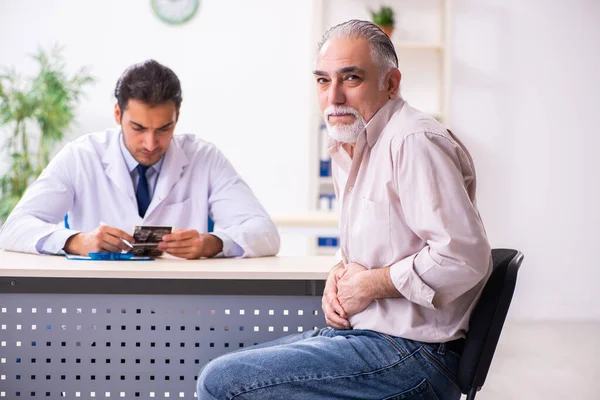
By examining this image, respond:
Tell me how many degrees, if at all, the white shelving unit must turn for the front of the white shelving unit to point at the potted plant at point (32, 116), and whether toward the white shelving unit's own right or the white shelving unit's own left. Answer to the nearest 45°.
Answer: approximately 90° to the white shelving unit's own right

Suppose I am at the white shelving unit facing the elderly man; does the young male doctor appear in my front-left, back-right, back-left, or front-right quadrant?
front-right

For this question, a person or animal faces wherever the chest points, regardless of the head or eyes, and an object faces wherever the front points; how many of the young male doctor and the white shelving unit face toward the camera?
2

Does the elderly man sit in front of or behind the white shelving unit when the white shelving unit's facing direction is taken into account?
in front

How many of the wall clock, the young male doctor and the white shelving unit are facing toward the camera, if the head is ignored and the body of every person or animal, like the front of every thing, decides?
3

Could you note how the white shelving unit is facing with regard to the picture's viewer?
facing the viewer

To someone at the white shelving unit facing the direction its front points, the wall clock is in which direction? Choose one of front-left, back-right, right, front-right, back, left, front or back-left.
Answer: right

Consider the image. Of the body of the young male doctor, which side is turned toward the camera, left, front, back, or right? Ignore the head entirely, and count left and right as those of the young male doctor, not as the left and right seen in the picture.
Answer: front

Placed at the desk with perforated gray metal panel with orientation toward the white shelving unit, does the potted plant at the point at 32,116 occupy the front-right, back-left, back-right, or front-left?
front-left

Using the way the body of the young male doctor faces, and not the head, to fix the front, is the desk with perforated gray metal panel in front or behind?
in front

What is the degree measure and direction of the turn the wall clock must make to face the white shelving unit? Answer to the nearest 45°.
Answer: approximately 90° to its left

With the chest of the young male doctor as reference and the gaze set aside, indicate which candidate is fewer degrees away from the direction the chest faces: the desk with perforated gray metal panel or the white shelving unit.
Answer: the desk with perforated gray metal panel

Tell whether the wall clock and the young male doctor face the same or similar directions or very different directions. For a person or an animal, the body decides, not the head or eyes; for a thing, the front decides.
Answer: same or similar directions

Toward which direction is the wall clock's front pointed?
toward the camera
